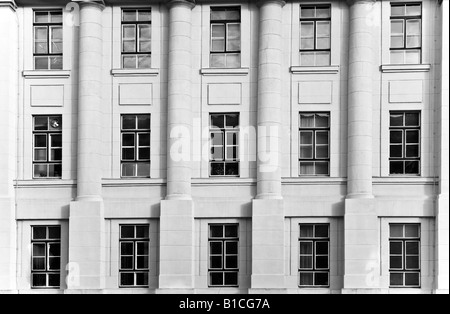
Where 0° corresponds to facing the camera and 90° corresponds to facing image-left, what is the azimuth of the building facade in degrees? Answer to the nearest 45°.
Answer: approximately 0°
